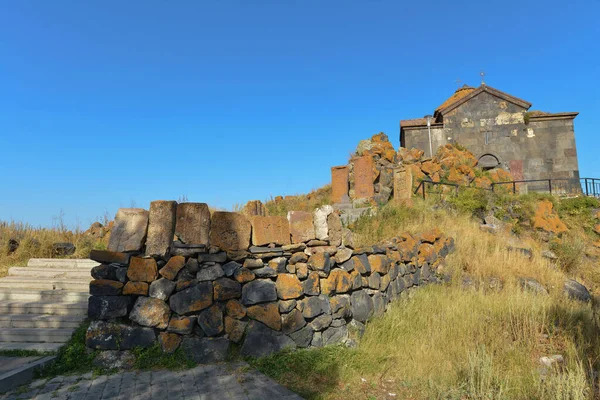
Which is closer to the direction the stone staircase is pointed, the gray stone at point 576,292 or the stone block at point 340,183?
the gray stone

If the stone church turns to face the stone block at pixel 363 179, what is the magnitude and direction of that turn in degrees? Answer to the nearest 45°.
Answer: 0° — it already faces it

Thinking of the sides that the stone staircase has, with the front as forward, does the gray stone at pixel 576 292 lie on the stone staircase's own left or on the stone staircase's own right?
on the stone staircase's own left

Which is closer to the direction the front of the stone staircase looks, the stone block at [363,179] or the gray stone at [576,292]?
the gray stone

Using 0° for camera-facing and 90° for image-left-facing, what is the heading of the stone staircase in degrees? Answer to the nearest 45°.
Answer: approximately 0°

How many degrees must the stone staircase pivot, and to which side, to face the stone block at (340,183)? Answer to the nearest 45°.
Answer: approximately 135° to its left

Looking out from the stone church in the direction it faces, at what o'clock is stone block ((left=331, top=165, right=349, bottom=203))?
The stone block is roughly at 1 o'clock from the stone church.

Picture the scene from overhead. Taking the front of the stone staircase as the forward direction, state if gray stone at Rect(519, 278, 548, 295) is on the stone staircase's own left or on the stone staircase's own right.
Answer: on the stone staircase's own left

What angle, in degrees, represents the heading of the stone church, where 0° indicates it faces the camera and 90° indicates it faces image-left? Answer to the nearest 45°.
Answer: approximately 0°
